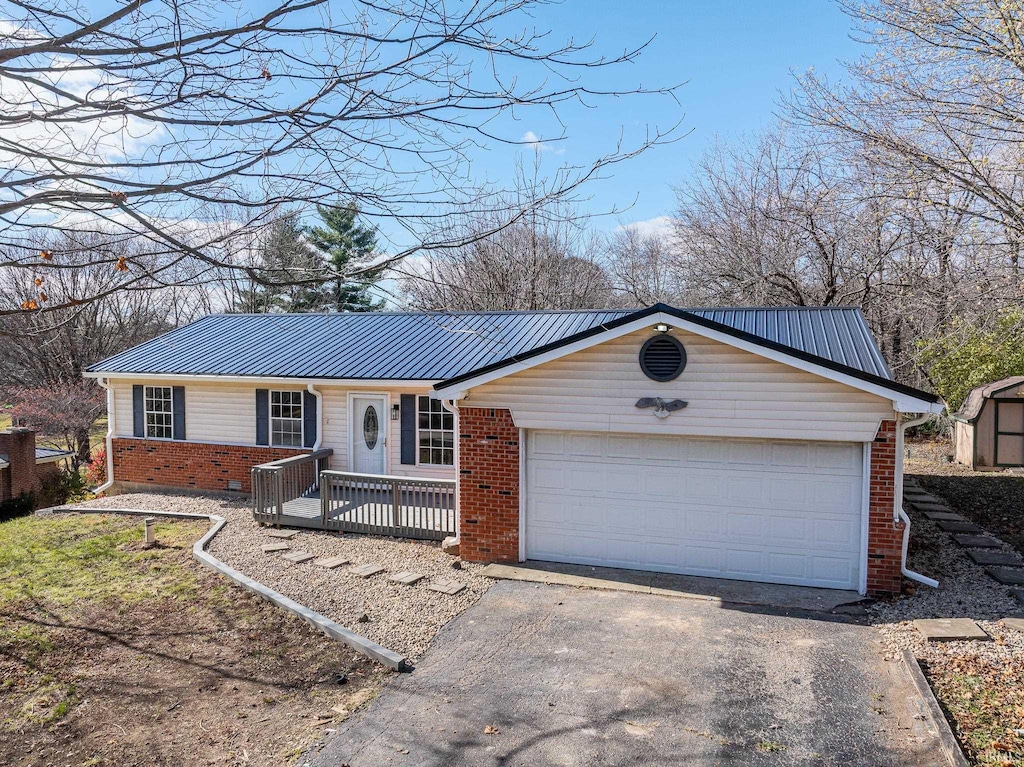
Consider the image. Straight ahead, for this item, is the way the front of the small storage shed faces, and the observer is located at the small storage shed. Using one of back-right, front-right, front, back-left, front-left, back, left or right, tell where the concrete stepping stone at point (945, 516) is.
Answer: front

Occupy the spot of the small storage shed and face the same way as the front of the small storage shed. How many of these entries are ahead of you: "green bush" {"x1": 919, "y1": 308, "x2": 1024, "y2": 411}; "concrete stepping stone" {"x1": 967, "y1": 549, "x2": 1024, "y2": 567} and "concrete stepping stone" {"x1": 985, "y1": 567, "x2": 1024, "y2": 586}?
2

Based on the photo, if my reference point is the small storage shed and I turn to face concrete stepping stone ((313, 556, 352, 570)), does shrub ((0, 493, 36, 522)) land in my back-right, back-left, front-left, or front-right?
front-right

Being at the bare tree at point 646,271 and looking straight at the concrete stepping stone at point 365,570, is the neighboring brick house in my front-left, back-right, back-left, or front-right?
front-right

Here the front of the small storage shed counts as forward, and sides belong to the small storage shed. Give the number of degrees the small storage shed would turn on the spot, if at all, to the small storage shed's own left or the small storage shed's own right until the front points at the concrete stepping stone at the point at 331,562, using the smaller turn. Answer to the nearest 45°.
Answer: approximately 45° to the small storage shed's own right

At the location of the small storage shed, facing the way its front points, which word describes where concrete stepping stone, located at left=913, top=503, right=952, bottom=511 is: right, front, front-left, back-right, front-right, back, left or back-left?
front

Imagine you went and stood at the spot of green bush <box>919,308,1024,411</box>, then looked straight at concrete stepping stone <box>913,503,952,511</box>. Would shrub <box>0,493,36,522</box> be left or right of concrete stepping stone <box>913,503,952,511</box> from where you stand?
right

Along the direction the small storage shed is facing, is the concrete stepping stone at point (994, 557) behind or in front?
in front

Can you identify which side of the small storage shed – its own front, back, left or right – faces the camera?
front

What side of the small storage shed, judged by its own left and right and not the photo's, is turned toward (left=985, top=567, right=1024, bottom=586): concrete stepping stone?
front

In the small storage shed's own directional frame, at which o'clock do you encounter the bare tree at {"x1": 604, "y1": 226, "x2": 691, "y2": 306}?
The bare tree is roughly at 4 o'clock from the small storage shed.

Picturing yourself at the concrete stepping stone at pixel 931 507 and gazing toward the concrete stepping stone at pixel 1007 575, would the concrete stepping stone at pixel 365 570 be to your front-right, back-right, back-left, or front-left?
front-right

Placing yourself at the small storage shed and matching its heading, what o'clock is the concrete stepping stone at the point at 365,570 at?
The concrete stepping stone is roughly at 1 o'clock from the small storage shed.

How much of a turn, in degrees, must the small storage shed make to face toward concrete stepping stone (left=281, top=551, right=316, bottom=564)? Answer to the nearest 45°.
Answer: approximately 45° to its right

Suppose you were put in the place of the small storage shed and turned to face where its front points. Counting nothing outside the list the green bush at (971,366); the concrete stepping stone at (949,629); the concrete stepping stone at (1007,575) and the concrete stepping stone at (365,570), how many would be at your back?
1

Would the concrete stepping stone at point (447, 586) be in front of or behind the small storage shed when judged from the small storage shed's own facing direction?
in front

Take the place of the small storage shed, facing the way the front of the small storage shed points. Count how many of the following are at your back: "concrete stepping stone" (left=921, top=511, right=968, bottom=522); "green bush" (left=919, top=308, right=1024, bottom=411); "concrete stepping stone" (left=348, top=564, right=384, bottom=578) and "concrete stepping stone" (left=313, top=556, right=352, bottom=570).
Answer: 1

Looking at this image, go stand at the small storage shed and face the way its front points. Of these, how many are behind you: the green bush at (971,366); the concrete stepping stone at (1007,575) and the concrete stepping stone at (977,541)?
1
